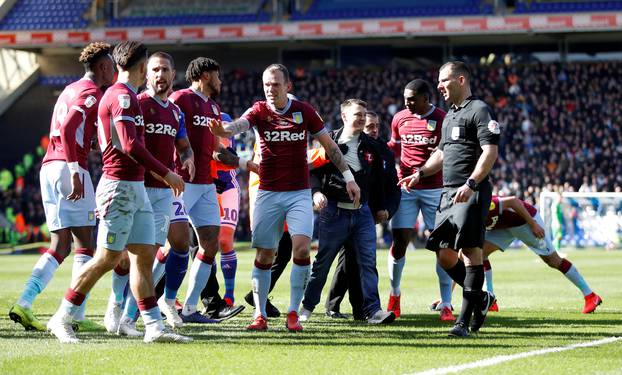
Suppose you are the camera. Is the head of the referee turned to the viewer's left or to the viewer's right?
to the viewer's left

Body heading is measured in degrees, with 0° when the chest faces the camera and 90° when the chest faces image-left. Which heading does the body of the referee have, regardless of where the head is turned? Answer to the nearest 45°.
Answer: approximately 45°

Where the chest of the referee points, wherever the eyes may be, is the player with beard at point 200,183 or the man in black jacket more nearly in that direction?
the player with beard

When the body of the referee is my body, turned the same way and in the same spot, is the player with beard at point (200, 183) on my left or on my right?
on my right

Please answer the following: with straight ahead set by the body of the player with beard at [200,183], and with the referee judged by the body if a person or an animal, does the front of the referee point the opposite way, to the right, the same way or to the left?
to the right

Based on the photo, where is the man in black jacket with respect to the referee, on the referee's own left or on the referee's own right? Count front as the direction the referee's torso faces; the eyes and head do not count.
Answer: on the referee's own right

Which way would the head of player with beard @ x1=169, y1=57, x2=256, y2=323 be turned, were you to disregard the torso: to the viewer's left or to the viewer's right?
to the viewer's right

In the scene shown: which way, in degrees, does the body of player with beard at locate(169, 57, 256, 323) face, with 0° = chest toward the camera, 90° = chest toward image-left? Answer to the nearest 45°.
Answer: approximately 315°
